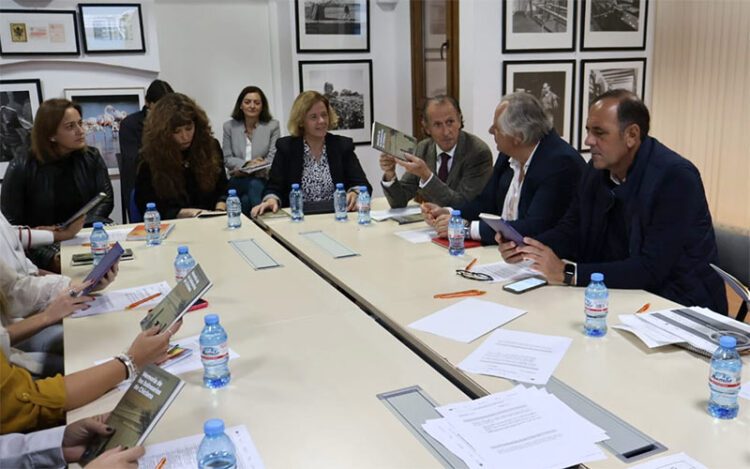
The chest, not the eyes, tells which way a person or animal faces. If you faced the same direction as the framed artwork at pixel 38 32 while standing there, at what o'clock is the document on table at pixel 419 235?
The document on table is roughly at 11 o'clock from the framed artwork.

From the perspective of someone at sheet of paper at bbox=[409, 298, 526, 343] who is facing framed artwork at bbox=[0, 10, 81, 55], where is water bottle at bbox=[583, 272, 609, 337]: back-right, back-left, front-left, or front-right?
back-right

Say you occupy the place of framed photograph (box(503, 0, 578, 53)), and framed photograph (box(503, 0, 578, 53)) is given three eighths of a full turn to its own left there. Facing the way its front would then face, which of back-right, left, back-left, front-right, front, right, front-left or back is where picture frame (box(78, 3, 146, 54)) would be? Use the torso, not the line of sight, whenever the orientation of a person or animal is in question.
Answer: back-left

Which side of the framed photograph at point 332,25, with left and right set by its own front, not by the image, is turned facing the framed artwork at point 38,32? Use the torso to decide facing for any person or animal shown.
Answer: right

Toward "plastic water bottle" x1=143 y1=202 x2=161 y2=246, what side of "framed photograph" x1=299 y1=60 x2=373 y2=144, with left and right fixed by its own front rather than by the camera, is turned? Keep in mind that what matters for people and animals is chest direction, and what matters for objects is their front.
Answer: front

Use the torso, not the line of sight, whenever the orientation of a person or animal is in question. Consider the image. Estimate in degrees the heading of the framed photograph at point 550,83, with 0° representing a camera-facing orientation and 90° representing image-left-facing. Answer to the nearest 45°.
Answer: approximately 0°

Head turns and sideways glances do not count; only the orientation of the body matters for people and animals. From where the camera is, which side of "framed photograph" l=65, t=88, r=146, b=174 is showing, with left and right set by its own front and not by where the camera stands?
front

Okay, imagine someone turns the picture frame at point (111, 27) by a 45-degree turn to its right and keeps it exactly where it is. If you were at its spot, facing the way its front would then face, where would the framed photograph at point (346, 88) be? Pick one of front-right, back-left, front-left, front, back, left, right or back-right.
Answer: back-left

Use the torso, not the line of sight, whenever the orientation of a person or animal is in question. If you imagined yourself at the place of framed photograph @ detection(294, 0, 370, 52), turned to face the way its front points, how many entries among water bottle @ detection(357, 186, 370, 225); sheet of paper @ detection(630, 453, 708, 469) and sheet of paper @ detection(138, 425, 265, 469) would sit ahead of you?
3
